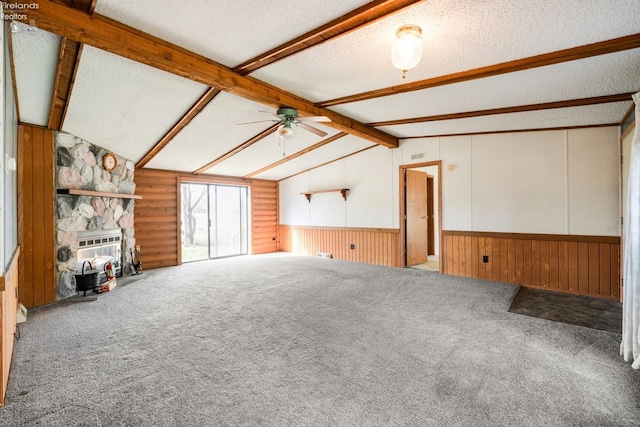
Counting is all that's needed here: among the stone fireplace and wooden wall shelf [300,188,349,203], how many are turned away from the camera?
0

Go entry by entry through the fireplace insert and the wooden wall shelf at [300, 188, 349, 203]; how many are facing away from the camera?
0

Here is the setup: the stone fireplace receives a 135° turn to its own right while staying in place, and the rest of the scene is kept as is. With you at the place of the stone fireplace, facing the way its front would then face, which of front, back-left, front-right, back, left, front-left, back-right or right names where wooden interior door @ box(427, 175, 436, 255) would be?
back

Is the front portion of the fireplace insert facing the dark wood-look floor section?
yes

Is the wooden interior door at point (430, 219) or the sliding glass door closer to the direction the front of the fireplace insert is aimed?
the wooden interior door

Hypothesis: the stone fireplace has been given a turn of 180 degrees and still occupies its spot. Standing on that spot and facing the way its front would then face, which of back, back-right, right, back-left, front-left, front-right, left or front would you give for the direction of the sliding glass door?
right

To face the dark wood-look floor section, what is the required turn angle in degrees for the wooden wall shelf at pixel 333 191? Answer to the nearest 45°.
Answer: approximately 90° to its left

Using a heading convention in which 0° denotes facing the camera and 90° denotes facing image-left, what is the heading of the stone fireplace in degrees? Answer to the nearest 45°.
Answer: approximately 315°

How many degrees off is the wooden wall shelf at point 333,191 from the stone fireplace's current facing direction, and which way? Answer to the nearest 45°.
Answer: approximately 45° to its left

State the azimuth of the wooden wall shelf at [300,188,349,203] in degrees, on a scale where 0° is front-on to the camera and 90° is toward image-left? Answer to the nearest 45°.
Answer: approximately 45°
